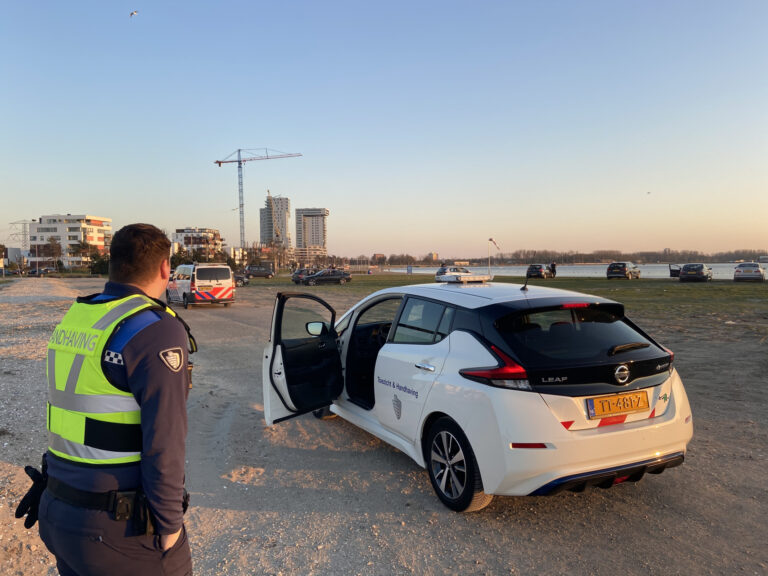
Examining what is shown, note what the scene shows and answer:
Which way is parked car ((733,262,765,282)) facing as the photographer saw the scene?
facing away from the viewer

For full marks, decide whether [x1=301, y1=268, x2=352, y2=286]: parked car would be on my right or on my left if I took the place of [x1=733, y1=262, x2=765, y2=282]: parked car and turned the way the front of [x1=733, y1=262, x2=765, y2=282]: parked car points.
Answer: on my left

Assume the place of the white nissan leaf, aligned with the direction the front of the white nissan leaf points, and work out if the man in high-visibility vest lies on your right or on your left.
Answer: on your left

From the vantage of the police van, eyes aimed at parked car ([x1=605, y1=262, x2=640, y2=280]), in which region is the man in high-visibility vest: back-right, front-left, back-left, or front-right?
back-right

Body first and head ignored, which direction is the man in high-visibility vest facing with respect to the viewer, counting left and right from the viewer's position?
facing away from the viewer and to the right of the viewer

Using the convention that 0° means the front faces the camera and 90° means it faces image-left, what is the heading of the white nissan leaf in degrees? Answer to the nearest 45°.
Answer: approximately 135°

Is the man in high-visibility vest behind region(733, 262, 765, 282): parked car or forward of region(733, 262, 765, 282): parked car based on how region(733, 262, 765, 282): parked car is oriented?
behind
